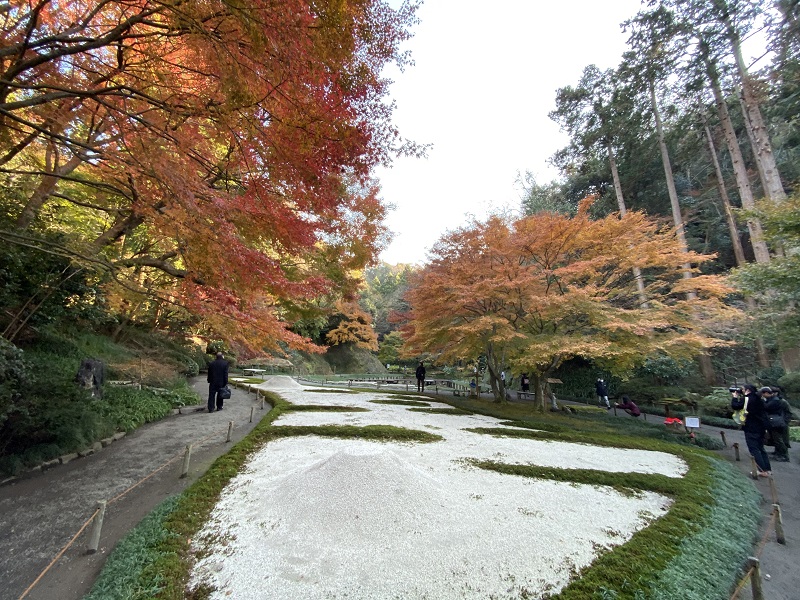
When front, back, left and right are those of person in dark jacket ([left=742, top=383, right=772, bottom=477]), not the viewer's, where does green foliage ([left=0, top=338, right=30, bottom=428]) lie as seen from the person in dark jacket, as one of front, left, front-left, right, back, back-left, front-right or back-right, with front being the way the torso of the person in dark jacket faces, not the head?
front-left

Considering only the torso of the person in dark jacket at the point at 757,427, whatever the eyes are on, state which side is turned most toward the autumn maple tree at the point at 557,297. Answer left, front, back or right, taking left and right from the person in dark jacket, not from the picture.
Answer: front

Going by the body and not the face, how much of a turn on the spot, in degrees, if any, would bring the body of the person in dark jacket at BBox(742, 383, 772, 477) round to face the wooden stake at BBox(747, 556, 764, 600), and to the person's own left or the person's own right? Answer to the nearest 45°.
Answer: approximately 90° to the person's own left

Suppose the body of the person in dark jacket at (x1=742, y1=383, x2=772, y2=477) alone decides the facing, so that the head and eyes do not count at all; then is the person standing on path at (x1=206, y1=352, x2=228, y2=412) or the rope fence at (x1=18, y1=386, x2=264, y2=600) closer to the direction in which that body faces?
the person standing on path

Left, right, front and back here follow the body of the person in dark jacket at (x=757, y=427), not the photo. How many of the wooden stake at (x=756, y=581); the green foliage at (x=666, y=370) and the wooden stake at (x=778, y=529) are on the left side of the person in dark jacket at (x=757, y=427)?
2

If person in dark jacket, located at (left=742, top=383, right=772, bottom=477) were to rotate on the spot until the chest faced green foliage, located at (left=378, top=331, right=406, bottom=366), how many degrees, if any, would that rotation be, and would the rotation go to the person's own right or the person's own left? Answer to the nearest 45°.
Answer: approximately 45° to the person's own right

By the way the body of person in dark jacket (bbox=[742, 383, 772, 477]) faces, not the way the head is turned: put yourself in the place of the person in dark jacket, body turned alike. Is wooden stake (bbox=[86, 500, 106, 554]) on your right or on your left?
on your left

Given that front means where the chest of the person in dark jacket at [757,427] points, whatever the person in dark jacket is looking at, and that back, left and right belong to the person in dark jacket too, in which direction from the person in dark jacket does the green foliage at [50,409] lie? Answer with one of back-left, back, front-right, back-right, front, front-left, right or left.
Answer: front-left

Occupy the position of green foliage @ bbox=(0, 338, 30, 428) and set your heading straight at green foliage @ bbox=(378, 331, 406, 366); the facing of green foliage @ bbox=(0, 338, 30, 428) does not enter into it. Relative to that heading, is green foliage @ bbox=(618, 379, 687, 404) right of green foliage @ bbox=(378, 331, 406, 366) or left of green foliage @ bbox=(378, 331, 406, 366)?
right

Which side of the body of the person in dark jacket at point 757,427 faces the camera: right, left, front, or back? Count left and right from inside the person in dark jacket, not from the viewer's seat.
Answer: left

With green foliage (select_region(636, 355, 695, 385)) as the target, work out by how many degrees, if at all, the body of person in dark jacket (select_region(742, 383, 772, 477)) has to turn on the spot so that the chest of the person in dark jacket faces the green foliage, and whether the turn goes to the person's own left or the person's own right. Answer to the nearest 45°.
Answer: approximately 90° to the person's own right

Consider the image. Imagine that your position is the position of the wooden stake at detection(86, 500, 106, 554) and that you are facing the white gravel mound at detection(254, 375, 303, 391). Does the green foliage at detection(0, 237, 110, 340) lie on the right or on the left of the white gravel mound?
left

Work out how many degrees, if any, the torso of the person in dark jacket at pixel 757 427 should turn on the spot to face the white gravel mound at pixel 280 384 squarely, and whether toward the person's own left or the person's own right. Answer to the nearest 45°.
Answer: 0° — they already face it

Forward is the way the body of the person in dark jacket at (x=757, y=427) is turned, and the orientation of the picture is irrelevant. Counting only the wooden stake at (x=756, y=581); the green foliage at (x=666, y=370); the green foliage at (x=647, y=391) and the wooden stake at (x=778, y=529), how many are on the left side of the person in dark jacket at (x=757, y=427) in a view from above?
2
